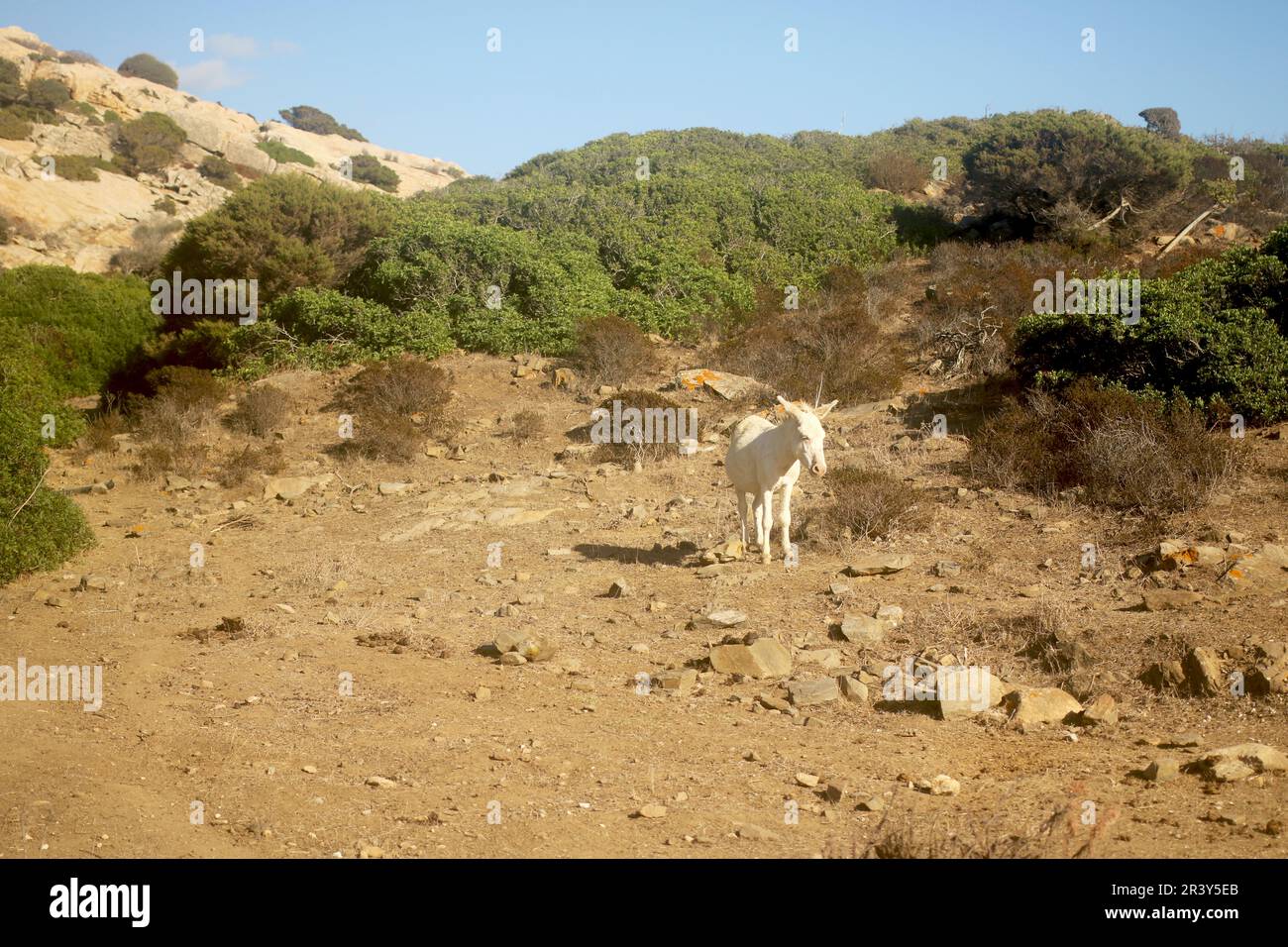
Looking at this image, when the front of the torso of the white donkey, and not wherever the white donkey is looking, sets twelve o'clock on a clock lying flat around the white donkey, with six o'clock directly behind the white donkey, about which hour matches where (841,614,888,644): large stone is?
The large stone is roughly at 1 o'clock from the white donkey.

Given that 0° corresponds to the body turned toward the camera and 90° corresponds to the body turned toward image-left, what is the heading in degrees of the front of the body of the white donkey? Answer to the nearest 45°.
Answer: approximately 315°

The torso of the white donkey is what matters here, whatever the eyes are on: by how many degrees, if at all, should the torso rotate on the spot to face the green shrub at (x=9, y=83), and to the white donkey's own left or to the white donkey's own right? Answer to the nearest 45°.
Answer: approximately 180°

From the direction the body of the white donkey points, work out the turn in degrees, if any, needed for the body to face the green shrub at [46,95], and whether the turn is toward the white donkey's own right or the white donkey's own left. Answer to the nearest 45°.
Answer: approximately 180°

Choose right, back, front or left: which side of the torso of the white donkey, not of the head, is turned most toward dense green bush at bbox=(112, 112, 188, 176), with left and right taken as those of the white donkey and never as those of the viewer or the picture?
back

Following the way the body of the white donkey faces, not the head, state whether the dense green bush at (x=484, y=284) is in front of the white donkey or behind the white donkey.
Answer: behind

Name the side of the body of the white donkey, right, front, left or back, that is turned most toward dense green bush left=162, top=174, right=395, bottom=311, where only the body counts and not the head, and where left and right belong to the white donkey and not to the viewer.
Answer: back

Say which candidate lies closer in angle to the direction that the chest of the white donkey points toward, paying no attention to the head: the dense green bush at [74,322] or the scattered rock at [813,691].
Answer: the scattered rock

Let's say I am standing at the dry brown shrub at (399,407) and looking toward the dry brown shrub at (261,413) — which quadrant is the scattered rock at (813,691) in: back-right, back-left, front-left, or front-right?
back-left

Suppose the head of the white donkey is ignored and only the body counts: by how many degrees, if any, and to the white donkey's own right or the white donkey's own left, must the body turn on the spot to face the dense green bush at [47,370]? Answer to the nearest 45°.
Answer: approximately 180°

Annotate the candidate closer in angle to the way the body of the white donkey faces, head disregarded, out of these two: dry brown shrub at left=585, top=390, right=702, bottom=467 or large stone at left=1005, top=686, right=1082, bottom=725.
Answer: the large stone

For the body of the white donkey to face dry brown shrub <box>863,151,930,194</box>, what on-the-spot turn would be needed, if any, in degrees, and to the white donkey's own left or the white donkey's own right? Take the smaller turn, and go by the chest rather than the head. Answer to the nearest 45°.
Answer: approximately 135° to the white donkey's own left
